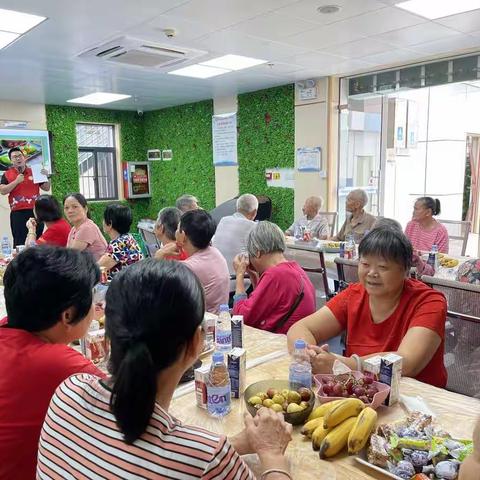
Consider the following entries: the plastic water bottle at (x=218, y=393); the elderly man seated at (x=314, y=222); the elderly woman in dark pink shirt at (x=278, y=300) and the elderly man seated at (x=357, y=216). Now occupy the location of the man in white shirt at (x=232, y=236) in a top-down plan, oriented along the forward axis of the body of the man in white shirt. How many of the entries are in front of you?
2

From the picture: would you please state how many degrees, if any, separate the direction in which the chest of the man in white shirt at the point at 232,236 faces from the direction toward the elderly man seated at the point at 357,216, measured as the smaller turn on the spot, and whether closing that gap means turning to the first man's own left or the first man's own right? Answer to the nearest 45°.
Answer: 0° — they already face them

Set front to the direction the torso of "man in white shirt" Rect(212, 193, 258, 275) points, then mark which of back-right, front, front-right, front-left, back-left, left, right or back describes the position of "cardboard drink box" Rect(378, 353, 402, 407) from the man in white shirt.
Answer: back-right

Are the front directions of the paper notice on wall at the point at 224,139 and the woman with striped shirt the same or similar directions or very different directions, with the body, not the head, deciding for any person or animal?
very different directions

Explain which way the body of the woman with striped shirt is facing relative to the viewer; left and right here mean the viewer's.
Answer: facing away from the viewer and to the right of the viewer

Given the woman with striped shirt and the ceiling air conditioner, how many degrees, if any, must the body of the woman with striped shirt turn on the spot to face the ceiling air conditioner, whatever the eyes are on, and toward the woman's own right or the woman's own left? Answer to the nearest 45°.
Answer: approximately 45° to the woman's own left

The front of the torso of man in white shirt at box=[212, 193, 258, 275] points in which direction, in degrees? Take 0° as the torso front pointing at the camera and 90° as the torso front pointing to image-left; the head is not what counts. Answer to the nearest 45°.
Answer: approximately 225°

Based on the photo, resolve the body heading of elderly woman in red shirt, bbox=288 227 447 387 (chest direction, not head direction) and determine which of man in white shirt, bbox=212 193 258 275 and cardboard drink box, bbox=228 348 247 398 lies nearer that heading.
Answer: the cardboard drink box

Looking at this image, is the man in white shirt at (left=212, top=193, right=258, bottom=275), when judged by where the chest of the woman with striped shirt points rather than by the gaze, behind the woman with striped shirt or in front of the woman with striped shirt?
in front

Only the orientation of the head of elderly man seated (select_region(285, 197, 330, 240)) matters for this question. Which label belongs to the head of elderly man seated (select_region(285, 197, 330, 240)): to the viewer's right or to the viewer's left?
to the viewer's left

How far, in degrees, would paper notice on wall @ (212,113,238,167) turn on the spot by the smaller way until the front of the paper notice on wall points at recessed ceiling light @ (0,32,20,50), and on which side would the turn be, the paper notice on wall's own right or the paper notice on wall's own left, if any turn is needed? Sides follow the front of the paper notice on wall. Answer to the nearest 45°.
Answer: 0° — it already faces it

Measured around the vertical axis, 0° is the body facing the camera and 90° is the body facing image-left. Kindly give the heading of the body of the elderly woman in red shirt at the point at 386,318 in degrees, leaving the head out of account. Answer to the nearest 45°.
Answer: approximately 45°

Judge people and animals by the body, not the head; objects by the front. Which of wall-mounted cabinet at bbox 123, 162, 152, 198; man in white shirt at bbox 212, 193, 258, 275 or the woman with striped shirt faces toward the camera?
the wall-mounted cabinet

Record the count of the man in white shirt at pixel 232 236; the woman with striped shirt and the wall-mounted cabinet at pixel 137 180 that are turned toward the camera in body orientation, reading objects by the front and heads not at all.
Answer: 1

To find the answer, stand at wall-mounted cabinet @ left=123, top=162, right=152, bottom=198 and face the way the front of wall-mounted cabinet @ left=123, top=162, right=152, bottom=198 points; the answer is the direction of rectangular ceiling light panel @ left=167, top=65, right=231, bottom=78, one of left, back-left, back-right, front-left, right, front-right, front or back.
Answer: front

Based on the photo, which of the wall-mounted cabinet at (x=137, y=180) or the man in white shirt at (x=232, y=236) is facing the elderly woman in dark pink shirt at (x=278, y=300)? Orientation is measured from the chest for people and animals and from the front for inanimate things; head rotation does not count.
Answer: the wall-mounted cabinet

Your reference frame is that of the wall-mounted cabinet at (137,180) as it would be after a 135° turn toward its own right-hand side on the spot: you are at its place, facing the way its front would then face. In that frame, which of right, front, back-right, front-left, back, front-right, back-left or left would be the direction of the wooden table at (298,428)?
back-left

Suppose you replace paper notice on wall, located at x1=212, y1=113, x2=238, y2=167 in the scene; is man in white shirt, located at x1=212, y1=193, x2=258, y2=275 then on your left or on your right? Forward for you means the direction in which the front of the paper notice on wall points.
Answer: on your left

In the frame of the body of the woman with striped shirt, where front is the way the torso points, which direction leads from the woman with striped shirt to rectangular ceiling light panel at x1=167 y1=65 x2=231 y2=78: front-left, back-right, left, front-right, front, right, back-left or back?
front-left

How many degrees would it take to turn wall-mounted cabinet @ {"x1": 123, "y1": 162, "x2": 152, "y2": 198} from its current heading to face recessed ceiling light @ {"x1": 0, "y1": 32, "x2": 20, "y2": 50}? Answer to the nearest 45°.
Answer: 0° — it already faces it

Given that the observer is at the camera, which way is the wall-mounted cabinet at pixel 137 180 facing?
facing the viewer
